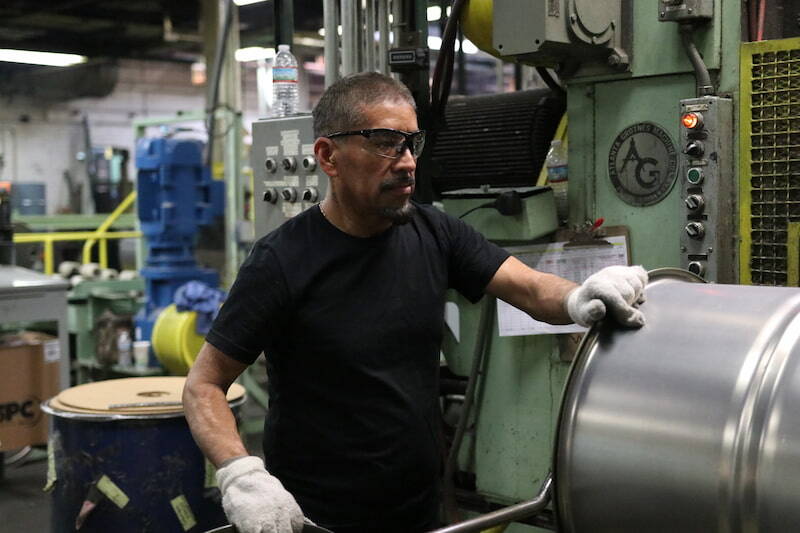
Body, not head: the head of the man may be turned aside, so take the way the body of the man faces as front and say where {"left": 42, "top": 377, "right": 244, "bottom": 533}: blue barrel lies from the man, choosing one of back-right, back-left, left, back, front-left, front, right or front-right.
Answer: back

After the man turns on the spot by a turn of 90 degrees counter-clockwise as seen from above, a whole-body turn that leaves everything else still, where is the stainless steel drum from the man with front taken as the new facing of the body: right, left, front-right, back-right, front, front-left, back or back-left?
right

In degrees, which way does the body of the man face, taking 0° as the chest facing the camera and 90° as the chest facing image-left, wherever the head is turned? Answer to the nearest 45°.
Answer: approximately 315°

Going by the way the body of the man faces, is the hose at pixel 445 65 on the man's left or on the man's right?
on the man's left

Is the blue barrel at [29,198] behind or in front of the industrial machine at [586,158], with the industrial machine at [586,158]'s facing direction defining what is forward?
behind

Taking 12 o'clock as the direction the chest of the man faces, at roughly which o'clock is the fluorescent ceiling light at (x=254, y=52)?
The fluorescent ceiling light is roughly at 7 o'clock from the man.

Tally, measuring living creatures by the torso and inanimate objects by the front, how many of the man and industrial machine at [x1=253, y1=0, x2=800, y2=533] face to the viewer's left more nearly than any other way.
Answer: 0

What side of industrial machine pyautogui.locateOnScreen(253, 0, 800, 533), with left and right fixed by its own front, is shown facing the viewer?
front

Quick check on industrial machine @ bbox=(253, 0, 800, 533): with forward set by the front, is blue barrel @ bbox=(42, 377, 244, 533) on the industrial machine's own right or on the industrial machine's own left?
on the industrial machine's own right

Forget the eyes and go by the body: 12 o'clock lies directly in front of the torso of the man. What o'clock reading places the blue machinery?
The blue machinery is roughly at 7 o'clock from the man.
